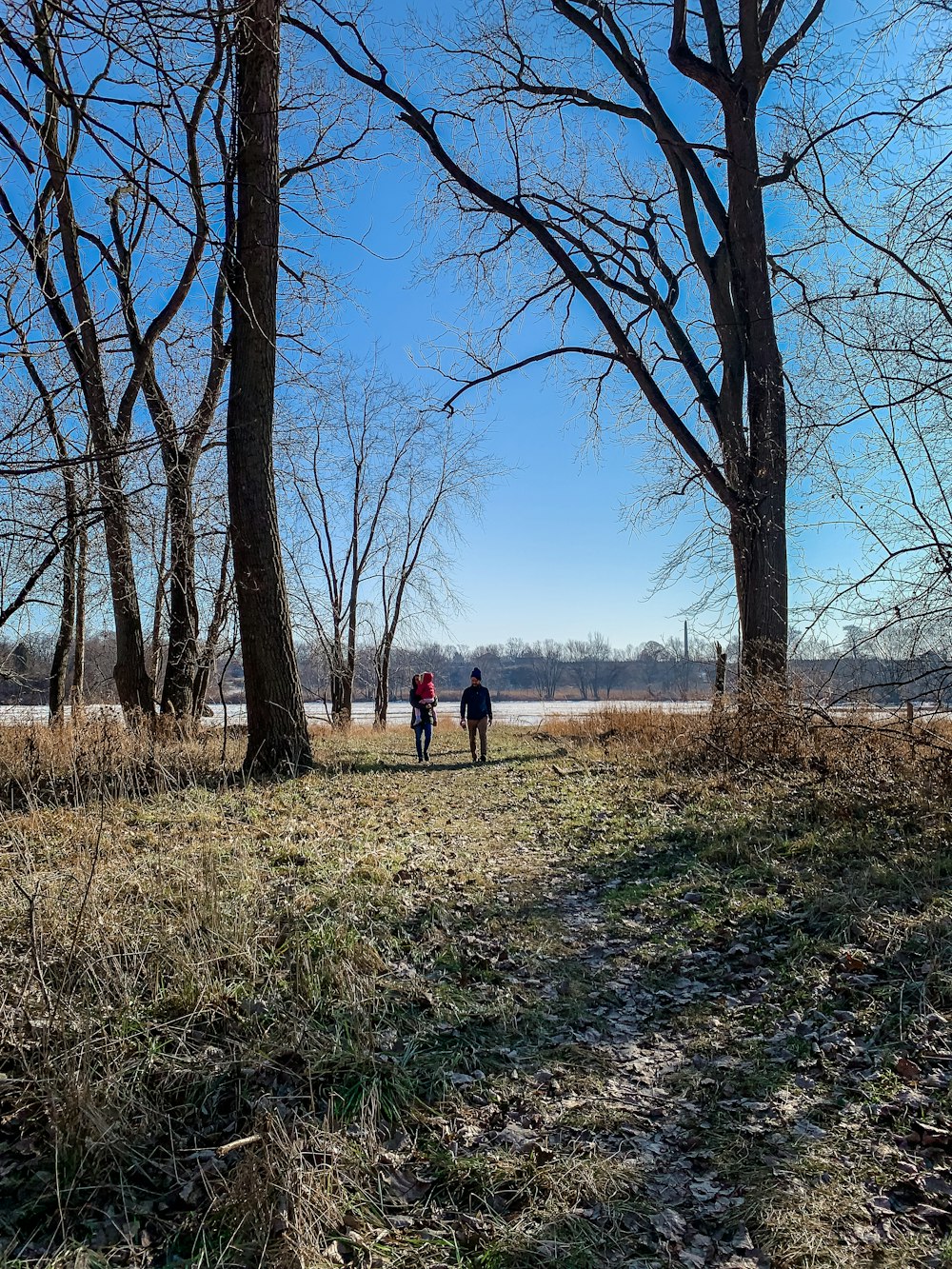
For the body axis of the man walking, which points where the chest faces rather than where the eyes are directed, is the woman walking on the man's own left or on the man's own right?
on the man's own right

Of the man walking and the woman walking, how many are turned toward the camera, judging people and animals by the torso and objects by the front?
2

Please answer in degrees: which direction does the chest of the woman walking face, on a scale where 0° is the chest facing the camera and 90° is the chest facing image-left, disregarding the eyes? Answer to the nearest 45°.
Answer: approximately 0°

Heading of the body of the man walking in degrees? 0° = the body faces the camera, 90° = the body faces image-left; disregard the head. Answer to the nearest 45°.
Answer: approximately 0°

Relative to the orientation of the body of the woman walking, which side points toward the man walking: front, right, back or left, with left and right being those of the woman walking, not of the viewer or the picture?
left
